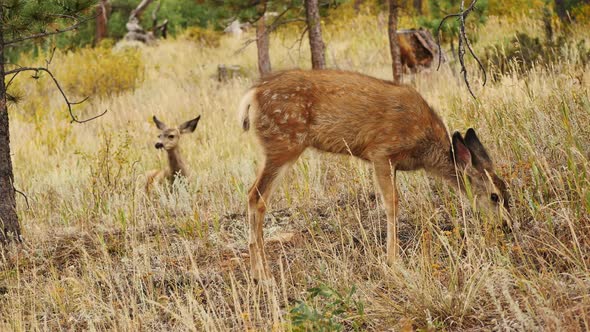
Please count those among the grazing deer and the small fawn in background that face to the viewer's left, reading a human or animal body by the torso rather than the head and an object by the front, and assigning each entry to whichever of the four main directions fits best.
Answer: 0

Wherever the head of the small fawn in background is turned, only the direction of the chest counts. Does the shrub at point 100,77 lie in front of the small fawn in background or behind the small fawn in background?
behind

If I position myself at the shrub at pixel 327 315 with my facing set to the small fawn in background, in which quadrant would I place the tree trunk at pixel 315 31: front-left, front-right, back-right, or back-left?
front-right

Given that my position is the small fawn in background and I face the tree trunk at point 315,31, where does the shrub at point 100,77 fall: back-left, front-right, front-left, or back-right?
front-left

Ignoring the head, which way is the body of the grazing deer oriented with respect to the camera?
to the viewer's right

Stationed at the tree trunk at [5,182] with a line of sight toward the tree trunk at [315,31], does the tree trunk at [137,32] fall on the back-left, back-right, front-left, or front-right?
front-left

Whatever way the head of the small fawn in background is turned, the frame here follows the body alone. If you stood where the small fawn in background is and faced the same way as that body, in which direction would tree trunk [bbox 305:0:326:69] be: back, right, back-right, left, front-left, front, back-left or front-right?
left

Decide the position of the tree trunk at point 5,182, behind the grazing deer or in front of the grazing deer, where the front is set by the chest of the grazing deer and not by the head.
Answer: behind

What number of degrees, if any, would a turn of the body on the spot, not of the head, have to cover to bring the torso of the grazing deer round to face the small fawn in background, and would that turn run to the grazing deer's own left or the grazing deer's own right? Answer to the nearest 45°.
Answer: approximately 135° to the grazing deer's own left

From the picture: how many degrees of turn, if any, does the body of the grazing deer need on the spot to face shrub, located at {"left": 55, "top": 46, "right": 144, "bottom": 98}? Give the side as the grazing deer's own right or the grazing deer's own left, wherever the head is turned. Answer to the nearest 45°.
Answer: approximately 135° to the grazing deer's own left

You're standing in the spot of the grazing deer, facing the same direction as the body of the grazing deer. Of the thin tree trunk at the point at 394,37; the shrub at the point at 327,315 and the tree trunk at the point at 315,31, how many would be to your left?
2

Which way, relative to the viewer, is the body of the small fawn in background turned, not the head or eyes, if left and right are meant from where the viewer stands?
facing the viewer and to the right of the viewer

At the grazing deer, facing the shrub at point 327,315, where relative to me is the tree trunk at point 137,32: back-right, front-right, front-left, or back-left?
back-right

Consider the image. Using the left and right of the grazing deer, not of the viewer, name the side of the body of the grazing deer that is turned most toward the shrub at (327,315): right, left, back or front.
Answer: right

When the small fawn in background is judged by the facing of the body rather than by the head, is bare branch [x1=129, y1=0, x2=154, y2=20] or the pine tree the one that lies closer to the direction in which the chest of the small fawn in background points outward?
the pine tree
